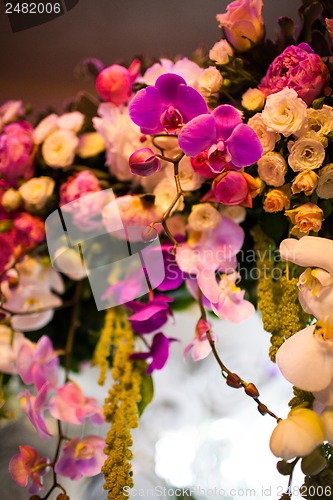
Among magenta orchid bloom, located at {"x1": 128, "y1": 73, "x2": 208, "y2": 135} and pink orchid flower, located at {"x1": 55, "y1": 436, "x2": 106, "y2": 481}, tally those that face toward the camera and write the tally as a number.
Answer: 2

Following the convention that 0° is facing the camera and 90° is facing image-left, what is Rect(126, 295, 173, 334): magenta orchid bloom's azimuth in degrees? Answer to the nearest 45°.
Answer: approximately 45°
